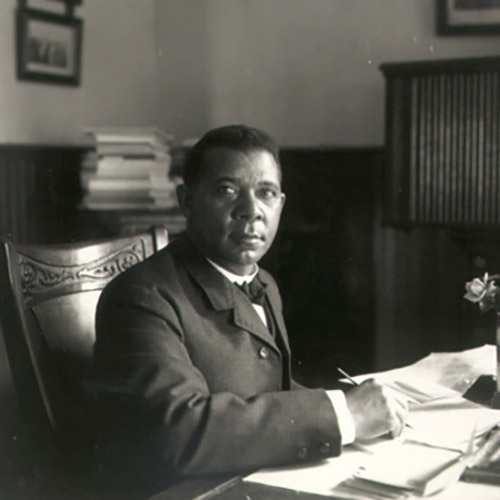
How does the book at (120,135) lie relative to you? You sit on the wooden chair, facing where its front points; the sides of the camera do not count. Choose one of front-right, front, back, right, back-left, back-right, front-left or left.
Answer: back-left

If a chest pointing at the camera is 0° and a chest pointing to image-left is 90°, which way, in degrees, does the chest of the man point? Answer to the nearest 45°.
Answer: approximately 315°

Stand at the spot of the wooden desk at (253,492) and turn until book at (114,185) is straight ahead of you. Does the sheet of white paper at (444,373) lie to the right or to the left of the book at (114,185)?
right

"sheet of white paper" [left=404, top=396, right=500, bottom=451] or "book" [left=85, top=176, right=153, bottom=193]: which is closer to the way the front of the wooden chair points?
the sheet of white paper

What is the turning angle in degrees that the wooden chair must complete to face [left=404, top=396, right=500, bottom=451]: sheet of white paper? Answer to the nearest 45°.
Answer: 0° — it already faces it
